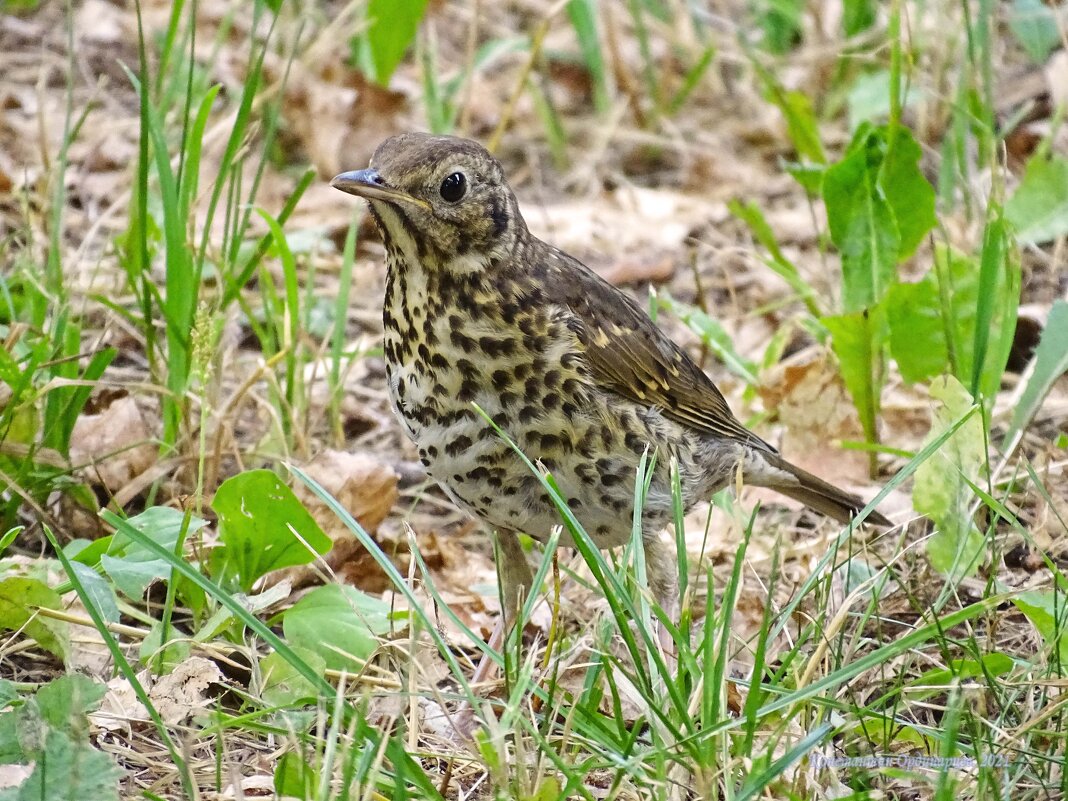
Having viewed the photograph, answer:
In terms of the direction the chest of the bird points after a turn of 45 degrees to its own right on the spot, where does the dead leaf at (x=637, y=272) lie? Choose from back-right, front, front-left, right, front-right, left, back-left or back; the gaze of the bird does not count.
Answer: right

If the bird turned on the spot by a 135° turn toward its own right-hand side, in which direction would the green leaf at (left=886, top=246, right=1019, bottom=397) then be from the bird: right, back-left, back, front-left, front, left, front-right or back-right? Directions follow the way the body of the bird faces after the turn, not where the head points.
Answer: front-right

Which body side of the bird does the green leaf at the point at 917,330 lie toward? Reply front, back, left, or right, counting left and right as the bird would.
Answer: back

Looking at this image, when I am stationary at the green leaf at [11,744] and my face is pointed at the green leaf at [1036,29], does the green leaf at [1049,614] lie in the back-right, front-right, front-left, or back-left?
front-right

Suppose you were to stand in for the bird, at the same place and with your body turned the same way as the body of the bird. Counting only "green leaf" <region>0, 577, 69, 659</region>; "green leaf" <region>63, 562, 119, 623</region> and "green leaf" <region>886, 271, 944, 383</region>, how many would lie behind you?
1

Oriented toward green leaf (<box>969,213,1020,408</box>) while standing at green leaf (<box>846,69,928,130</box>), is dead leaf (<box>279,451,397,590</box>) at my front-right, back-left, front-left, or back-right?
front-right

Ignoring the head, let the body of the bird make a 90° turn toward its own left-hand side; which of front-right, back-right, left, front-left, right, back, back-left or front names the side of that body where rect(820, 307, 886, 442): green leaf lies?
left

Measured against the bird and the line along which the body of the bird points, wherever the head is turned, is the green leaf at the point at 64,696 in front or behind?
in front

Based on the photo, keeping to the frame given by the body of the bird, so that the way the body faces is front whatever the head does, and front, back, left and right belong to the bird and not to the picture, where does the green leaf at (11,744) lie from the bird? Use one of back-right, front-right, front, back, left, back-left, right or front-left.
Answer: front

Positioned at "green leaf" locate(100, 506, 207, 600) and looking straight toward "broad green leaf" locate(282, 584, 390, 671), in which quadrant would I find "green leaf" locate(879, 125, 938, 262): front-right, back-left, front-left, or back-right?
front-left

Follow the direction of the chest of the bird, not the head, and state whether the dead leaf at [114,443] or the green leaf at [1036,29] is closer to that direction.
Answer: the dead leaf

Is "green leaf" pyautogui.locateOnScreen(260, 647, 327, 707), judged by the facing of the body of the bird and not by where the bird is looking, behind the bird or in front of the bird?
in front

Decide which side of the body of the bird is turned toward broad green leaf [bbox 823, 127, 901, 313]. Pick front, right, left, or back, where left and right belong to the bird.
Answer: back

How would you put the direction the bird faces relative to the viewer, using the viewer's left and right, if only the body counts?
facing the viewer and to the left of the viewer

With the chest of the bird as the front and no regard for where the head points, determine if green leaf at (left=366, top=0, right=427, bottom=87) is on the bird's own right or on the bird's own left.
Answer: on the bird's own right
